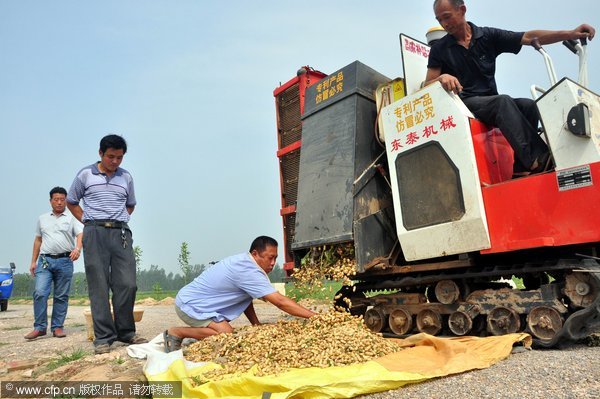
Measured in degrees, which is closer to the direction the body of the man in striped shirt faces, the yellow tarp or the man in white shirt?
the yellow tarp

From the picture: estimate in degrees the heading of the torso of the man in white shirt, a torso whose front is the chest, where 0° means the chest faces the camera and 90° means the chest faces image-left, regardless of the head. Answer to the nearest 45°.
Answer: approximately 0°

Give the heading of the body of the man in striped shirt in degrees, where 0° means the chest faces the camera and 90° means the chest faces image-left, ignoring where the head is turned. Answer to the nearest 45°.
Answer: approximately 315°
